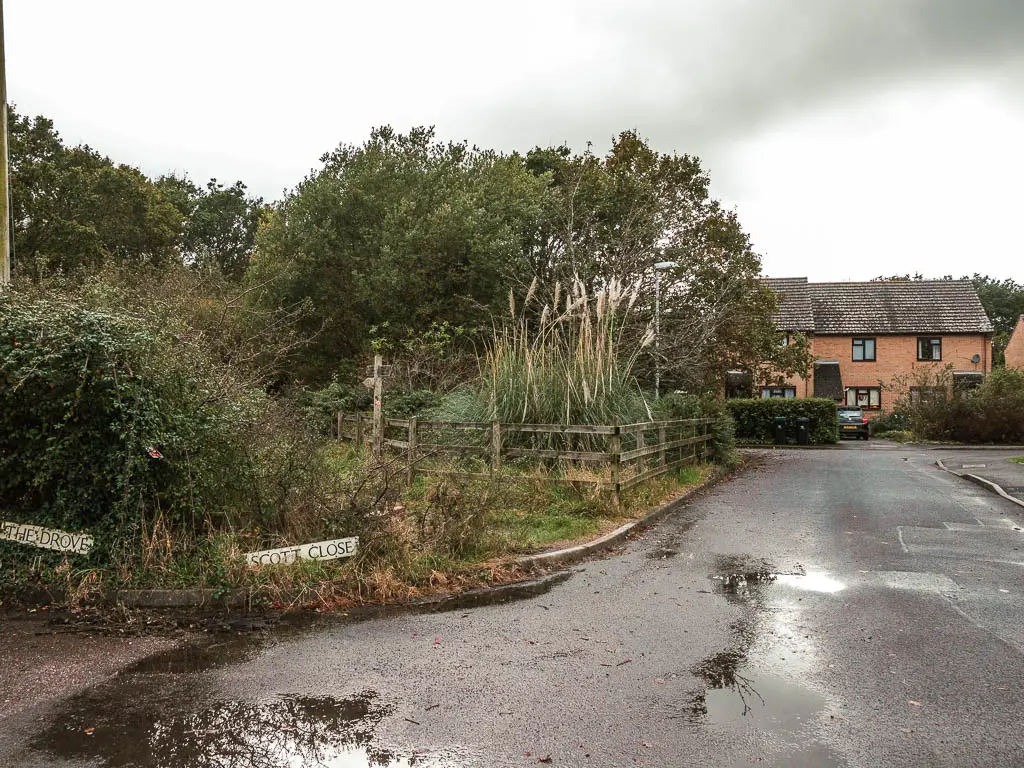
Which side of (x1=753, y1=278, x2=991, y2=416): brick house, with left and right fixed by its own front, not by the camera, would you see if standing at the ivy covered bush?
front

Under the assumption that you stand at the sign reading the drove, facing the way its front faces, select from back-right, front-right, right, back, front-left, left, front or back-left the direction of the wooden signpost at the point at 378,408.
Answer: back-left

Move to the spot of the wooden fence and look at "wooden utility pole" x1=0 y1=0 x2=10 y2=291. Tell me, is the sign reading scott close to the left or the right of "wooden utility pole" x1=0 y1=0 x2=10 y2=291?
left

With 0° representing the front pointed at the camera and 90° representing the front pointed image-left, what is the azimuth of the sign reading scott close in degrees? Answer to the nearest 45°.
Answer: approximately 0°

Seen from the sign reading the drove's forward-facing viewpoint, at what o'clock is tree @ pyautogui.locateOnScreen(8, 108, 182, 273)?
The tree is roughly at 6 o'clock from the sign reading the drove.

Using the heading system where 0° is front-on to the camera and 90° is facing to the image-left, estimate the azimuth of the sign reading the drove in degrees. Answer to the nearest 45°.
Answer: approximately 0°

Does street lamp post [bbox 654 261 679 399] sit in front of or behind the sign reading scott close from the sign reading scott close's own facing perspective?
behind

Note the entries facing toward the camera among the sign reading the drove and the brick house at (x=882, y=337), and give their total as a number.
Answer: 2

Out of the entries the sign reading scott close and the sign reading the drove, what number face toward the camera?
2
